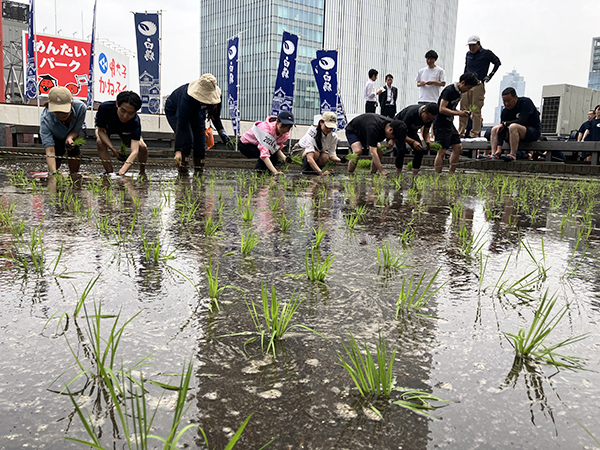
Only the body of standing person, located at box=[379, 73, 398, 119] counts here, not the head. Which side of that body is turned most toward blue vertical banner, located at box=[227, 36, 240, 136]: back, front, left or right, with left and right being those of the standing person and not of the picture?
right

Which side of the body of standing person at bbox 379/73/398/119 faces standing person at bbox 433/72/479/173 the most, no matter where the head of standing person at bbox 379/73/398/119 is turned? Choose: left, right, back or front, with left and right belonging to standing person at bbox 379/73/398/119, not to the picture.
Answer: front

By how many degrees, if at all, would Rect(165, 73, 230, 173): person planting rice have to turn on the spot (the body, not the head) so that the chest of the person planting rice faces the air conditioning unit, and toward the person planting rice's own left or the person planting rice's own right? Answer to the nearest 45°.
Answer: approximately 90° to the person planting rice's own left

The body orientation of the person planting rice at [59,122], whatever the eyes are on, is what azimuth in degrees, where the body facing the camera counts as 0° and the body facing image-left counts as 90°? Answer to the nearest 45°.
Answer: approximately 0°

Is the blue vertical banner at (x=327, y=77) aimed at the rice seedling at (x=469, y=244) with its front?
yes
